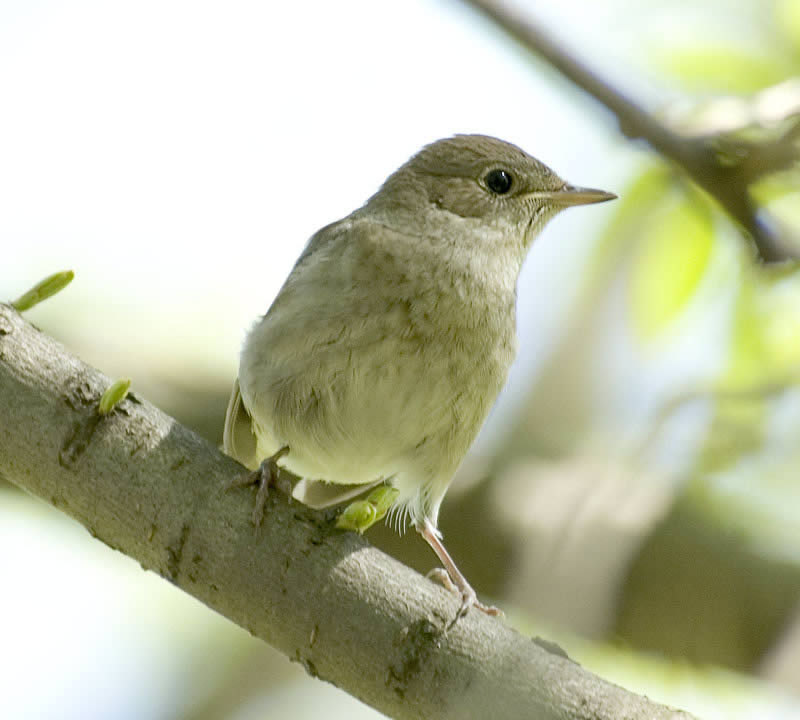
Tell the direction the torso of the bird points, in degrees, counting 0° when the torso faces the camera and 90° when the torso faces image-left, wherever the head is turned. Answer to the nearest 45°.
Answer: approximately 315°

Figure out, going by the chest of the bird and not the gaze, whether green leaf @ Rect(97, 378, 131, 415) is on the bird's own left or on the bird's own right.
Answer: on the bird's own right

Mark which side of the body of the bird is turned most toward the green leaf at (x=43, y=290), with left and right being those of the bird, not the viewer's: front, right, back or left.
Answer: right
